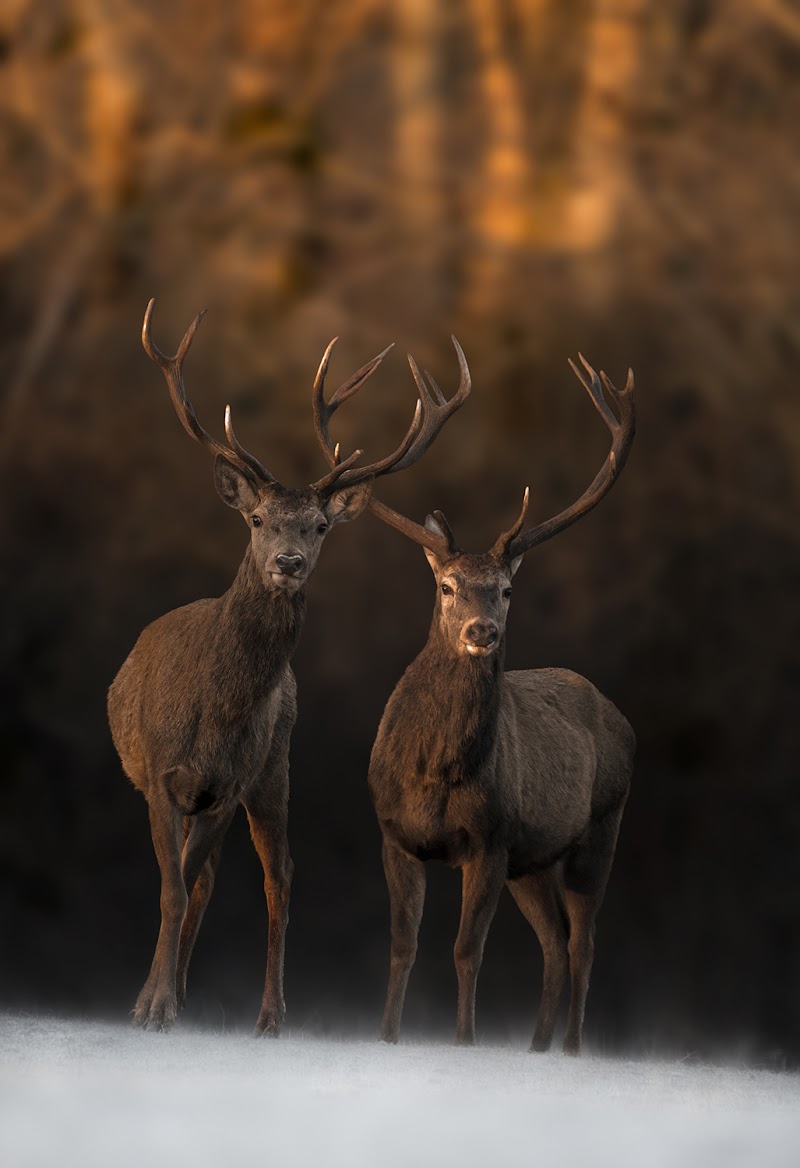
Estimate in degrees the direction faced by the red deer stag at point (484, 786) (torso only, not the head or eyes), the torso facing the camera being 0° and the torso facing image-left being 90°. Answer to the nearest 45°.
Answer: approximately 45°

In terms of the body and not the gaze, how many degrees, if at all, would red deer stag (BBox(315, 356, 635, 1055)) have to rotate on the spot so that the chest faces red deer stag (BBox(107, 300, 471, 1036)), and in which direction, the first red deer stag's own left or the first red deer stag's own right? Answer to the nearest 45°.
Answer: approximately 45° to the first red deer stag's own right
